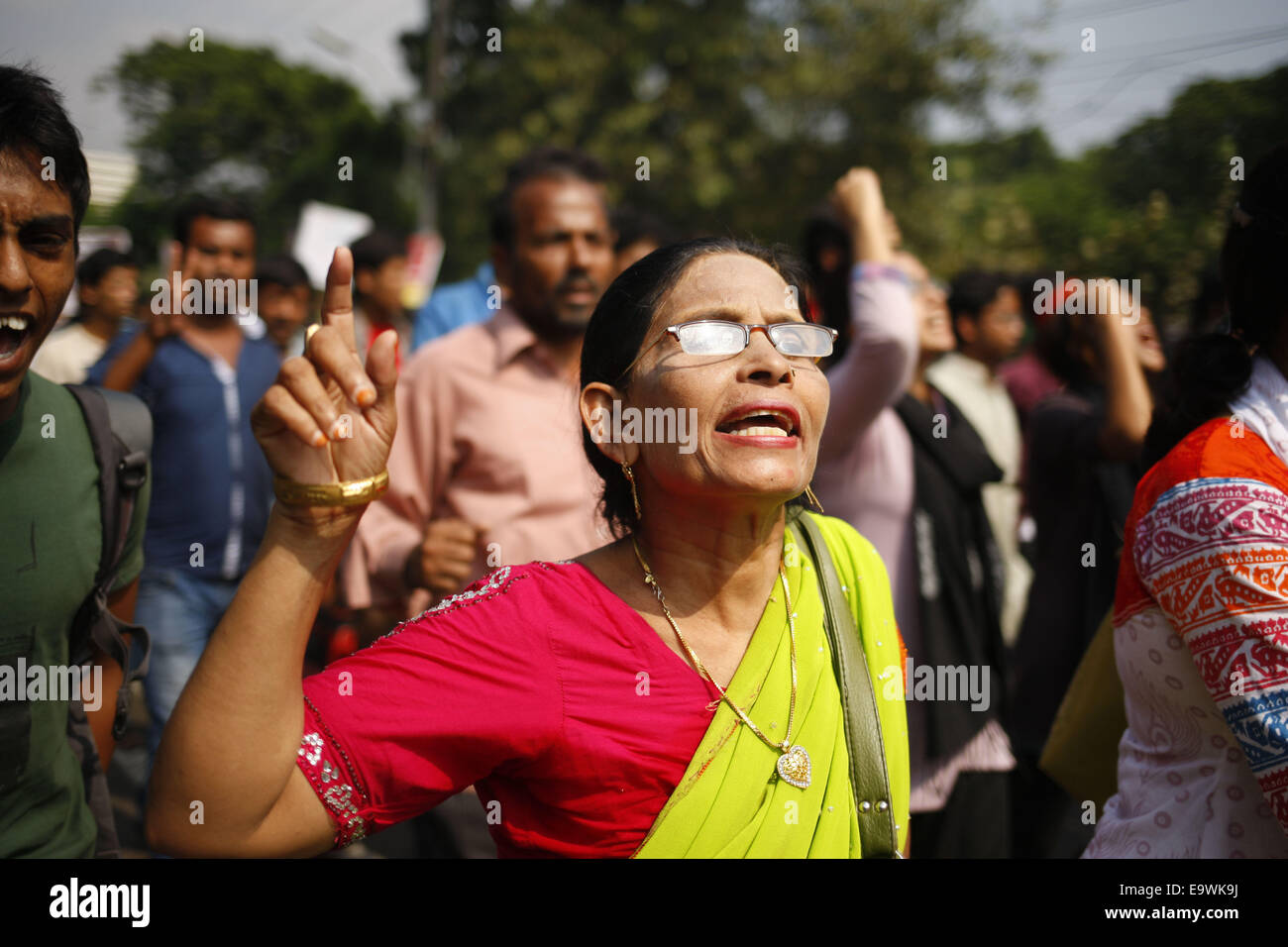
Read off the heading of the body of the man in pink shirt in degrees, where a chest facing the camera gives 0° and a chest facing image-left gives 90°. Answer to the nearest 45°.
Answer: approximately 315°

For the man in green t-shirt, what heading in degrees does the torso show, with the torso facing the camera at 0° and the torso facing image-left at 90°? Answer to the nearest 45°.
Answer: approximately 0°

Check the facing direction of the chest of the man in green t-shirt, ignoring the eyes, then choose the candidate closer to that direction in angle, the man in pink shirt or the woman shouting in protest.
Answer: the woman shouting in protest

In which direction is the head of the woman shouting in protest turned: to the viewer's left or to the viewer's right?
to the viewer's right

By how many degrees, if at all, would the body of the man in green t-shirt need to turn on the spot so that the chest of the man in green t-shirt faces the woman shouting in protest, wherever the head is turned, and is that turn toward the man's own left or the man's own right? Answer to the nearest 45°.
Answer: approximately 45° to the man's own left
